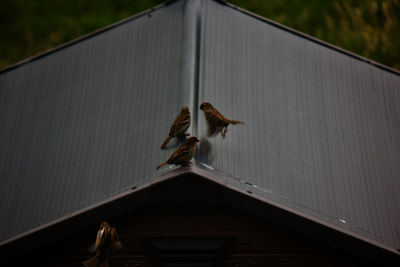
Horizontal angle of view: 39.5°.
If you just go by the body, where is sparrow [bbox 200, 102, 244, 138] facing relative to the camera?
to the viewer's left

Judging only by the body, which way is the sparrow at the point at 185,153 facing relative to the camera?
to the viewer's right

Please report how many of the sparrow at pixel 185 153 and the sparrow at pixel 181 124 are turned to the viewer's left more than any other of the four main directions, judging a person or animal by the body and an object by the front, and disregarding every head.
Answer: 0

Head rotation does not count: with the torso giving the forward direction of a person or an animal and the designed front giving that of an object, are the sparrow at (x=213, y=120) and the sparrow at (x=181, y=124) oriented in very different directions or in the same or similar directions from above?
very different directions

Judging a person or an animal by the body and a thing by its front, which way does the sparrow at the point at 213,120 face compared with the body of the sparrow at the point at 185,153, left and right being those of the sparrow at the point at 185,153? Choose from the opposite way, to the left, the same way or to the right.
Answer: the opposite way
